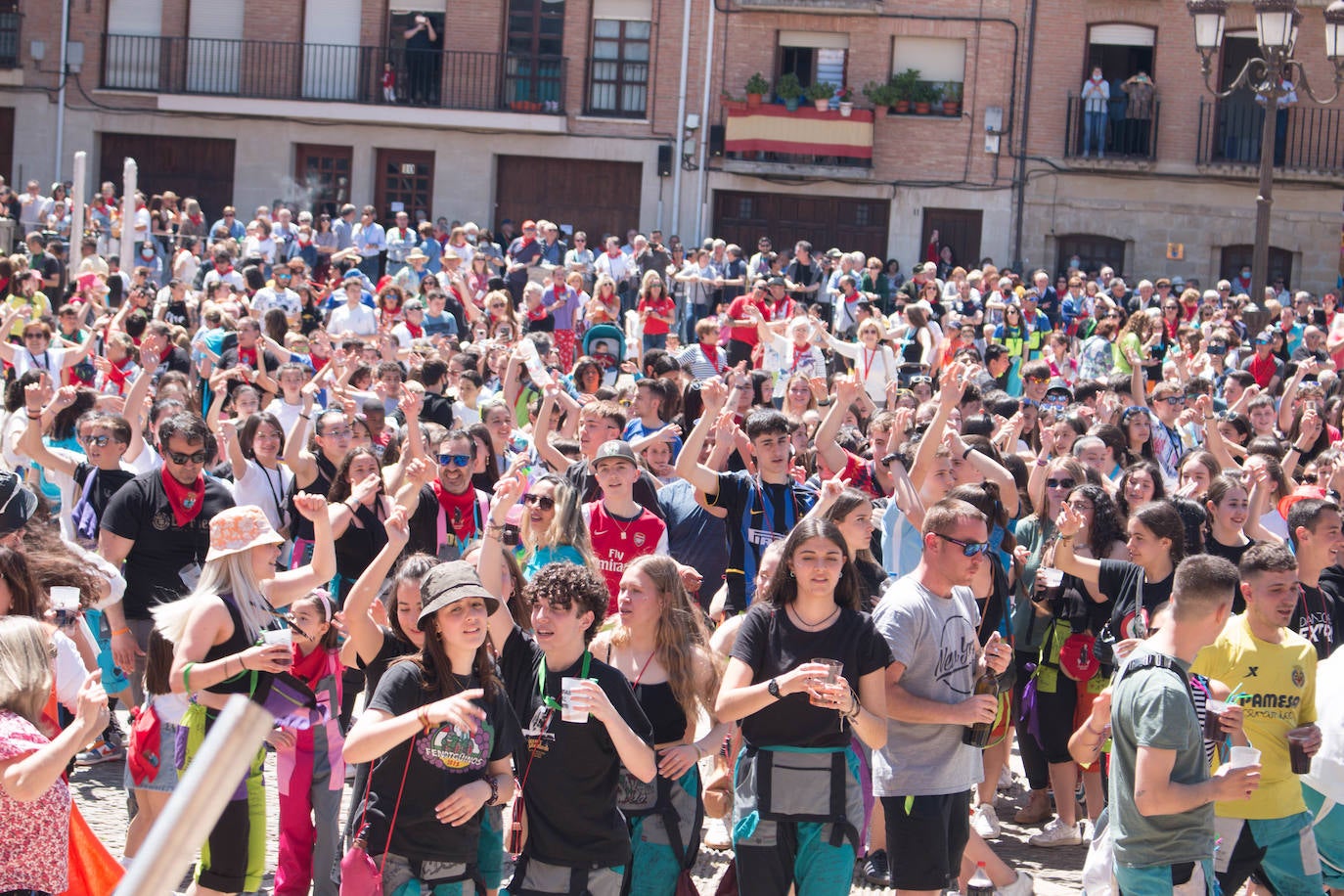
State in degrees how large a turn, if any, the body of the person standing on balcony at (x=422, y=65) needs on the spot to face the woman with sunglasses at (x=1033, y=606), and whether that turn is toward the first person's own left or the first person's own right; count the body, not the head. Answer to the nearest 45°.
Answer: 0° — they already face them

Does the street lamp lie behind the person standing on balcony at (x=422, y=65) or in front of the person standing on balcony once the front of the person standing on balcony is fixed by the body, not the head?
in front

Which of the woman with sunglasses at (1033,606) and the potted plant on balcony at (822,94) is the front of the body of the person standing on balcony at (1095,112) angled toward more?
the woman with sunglasses

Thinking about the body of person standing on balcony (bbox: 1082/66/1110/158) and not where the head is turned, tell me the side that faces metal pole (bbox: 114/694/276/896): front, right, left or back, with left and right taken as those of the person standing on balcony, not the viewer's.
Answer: front

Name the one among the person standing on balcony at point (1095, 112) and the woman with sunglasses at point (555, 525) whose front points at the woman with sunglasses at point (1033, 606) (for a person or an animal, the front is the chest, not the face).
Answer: the person standing on balcony

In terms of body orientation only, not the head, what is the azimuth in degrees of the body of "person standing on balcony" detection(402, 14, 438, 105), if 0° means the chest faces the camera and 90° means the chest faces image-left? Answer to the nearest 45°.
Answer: approximately 0°

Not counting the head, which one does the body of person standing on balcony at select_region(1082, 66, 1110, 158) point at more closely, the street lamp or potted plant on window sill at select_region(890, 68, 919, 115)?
the street lamp

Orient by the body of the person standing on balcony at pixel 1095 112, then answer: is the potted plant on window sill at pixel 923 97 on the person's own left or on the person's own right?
on the person's own right

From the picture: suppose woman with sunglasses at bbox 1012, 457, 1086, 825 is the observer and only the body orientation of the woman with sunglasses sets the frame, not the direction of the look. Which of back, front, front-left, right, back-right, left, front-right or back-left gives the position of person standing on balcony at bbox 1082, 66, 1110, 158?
back

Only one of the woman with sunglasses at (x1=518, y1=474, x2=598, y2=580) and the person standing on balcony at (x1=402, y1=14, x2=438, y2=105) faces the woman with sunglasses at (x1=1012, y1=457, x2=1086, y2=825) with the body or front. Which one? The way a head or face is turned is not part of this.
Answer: the person standing on balcony
